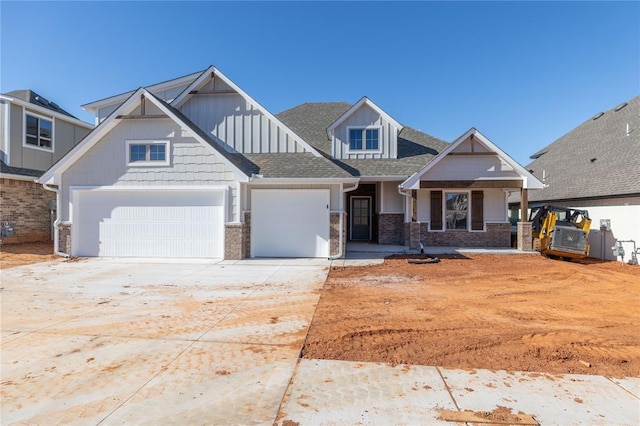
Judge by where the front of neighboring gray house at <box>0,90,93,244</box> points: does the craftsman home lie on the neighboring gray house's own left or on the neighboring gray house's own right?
on the neighboring gray house's own left

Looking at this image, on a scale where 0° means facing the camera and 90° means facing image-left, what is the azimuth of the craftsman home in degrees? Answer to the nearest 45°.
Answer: approximately 0°

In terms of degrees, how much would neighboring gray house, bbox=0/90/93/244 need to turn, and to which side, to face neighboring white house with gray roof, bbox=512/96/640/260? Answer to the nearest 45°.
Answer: approximately 90° to its left

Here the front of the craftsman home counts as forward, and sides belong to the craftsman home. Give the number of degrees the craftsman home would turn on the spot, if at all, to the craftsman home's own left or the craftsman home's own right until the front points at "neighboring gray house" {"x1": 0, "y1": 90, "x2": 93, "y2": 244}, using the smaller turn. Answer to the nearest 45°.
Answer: approximately 135° to the craftsman home's own right

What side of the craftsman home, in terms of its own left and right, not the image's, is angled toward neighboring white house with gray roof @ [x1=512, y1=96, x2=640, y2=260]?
left

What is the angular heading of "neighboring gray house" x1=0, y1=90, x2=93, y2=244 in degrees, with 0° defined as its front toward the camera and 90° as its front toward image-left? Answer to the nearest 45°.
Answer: approximately 45°
